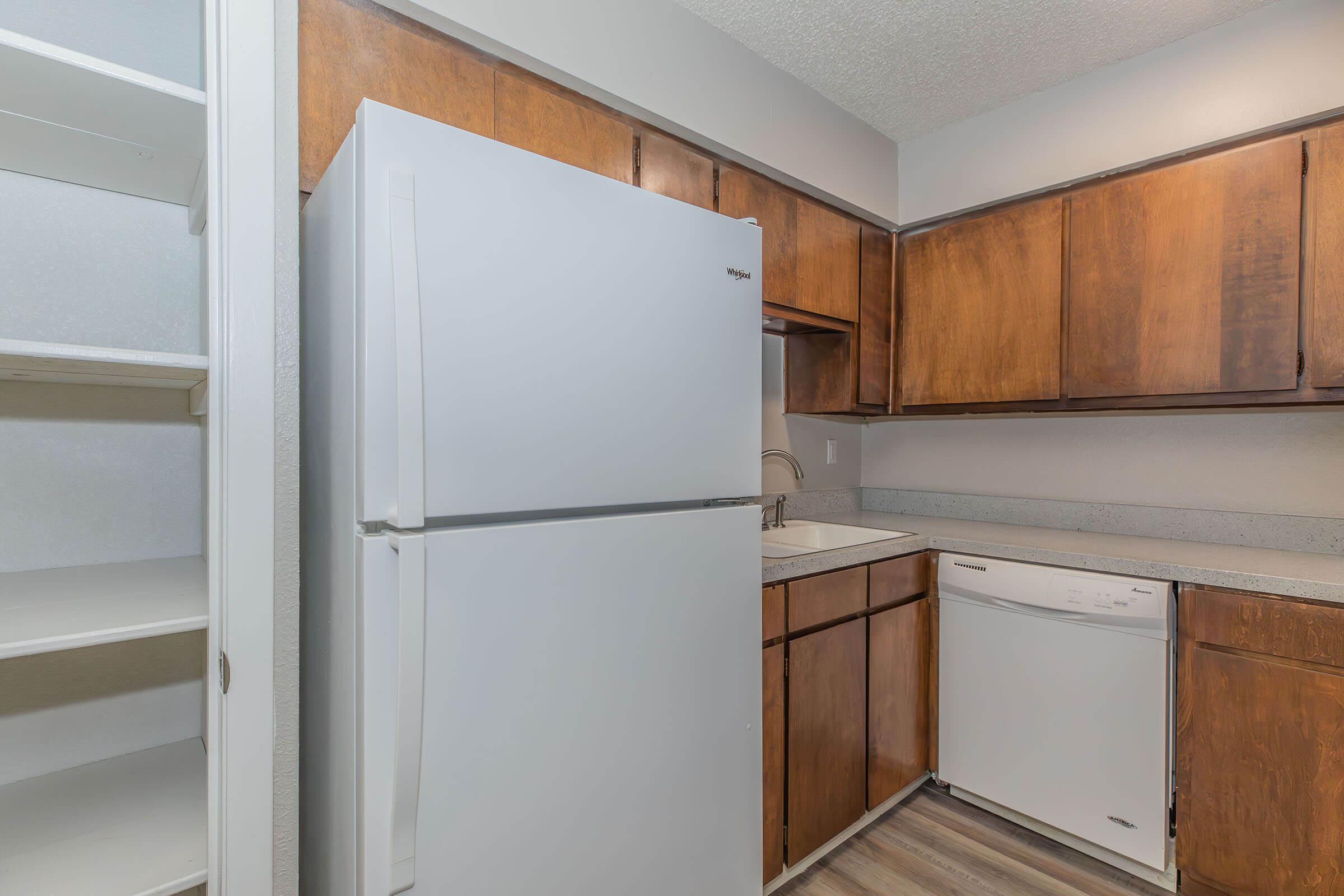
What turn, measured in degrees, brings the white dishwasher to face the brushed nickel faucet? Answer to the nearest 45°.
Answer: approximately 45° to its right

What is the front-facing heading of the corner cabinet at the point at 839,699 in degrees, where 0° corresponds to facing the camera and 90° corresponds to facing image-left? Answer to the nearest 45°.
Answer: approximately 315°

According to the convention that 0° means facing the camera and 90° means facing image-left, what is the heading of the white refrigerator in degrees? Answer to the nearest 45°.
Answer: approximately 315°

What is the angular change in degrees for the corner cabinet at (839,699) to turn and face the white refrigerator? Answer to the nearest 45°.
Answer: approximately 90° to its right

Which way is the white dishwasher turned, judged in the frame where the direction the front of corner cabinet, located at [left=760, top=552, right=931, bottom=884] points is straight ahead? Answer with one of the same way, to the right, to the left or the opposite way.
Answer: to the right

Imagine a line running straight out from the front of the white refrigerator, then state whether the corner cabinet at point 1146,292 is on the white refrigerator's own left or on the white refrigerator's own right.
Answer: on the white refrigerator's own left

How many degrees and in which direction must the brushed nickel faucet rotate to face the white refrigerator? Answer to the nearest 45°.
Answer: approximately 45° to its right

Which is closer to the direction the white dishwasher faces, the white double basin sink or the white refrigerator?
the white refrigerator

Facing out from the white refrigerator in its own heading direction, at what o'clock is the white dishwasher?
The white dishwasher is roughly at 10 o'clock from the white refrigerator.

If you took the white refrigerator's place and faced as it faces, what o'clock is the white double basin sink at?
The white double basin sink is roughly at 9 o'clock from the white refrigerator.
